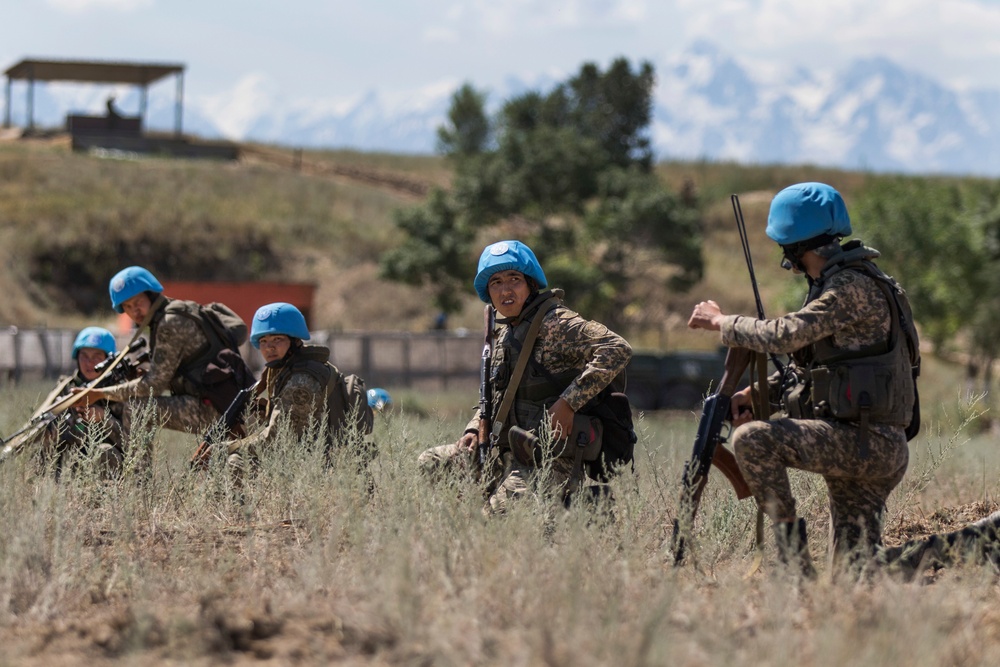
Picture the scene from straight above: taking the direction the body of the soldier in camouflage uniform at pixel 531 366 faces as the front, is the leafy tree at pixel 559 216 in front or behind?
behind

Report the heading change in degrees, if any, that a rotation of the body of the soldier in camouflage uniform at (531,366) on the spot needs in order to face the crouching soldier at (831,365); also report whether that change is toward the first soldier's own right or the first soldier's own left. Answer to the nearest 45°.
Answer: approximately 90° to the first soldier's own left

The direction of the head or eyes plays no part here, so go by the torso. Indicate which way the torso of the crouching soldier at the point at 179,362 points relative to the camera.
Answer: to the viewer's left

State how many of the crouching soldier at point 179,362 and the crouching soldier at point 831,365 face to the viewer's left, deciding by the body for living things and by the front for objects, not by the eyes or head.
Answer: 2

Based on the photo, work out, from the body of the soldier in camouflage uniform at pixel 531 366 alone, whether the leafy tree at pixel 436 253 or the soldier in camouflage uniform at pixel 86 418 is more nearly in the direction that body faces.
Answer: the soldier in camouflage uniform

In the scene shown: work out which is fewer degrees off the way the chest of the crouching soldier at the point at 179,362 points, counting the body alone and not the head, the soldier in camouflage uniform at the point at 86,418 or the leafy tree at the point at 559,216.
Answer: the soldier in camouflage uniform

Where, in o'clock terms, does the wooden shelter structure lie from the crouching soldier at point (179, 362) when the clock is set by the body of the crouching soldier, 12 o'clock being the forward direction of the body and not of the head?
The wooden shelter structure is roughly at 3 o'clock from the crouching soldier.

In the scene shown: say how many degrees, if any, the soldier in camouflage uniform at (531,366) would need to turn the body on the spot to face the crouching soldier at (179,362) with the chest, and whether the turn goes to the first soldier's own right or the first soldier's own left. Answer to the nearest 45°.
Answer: approximately 90° to the first soldier's own right

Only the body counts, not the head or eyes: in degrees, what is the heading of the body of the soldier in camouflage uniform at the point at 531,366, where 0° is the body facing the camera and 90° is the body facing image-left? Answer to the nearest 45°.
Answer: approximately 45°

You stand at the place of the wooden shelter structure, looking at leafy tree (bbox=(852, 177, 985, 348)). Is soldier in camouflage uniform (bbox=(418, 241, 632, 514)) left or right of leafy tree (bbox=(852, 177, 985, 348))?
right

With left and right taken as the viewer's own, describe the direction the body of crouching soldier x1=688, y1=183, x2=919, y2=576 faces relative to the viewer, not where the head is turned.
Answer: facing to the left of the viewer
